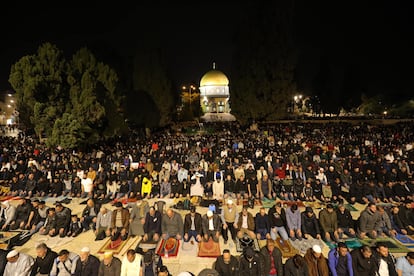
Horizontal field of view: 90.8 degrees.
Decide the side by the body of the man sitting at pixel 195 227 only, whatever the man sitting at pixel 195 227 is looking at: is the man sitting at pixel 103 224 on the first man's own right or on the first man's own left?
on the first man's own right

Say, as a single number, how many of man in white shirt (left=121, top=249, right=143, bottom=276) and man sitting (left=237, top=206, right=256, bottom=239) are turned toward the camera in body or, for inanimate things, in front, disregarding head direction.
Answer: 2

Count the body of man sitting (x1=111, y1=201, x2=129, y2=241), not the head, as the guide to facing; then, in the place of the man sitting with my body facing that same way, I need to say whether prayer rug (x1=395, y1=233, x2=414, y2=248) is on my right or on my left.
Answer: on my left

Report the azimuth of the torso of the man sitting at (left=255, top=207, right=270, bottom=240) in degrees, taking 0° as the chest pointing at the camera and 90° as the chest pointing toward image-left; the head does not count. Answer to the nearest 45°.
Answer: approximately 0°

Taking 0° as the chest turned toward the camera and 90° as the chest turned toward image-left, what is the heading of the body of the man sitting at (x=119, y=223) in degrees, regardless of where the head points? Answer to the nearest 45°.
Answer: approximately 0°

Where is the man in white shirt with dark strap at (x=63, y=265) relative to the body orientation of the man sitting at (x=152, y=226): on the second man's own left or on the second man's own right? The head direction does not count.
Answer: on the second man's own right

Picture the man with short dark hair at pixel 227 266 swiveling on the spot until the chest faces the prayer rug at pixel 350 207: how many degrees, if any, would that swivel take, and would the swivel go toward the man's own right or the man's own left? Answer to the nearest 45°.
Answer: approximately 135° to the man's own left
